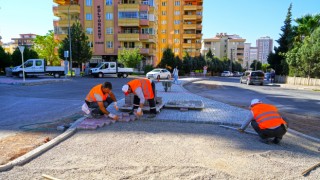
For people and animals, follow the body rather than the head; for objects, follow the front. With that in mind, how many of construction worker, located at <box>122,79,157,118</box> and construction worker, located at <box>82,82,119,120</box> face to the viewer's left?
1

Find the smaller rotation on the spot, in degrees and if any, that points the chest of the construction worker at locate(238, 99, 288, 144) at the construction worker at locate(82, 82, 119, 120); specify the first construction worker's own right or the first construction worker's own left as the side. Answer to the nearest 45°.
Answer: approximately 45° to the first construction worker's own left

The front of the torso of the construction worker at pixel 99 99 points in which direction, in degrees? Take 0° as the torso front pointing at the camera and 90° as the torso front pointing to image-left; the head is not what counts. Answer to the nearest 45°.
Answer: approximately 315°

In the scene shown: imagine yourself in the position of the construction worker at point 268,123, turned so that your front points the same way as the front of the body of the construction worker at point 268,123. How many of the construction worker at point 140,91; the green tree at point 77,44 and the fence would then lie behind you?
0

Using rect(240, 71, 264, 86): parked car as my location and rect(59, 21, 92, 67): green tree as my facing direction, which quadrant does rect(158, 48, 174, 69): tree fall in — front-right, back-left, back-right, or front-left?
front-right

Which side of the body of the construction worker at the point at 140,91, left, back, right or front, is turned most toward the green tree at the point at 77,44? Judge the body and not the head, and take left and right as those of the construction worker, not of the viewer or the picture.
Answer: right

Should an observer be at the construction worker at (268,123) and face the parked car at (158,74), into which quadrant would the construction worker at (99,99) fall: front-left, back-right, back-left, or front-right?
front-left

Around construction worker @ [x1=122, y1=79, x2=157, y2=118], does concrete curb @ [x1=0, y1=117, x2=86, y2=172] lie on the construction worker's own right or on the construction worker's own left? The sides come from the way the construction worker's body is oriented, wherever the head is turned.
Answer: on the construction worker's own left

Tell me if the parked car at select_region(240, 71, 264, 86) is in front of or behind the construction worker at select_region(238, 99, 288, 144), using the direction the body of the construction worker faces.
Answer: in front

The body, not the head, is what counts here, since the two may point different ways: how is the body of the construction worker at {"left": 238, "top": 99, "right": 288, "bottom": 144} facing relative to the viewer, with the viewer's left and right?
facing away from the viewer and to the left of the viewer

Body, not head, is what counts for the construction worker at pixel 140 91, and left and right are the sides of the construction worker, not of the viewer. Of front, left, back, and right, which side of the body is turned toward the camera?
left

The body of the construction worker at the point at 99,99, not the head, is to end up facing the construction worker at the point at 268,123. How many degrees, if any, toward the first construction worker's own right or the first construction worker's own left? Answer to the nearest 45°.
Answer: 0° — they already face them

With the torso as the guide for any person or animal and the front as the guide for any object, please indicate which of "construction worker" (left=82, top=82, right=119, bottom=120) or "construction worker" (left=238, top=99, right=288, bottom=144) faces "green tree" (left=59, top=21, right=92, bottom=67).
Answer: "construction worker" (left=238, top=99, right=288, bottom=144)
